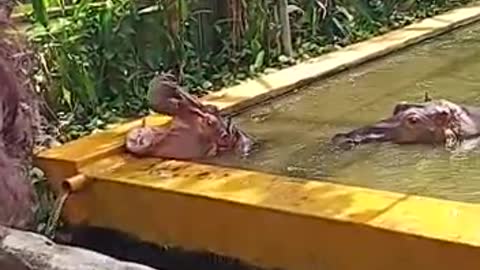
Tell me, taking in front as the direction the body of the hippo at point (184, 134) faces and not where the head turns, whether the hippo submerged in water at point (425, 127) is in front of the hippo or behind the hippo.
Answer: behind

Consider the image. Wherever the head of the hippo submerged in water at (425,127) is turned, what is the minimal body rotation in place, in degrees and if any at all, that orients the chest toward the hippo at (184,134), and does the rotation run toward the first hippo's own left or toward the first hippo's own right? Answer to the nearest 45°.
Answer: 0° — it already faces it

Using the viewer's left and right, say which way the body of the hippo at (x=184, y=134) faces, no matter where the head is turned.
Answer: facing to the left of the viewer

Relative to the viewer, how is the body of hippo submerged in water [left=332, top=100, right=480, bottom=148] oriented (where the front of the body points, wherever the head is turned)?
to the viewer's left

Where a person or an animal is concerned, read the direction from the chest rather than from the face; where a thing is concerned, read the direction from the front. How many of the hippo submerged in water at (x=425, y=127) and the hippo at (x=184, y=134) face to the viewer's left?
2
